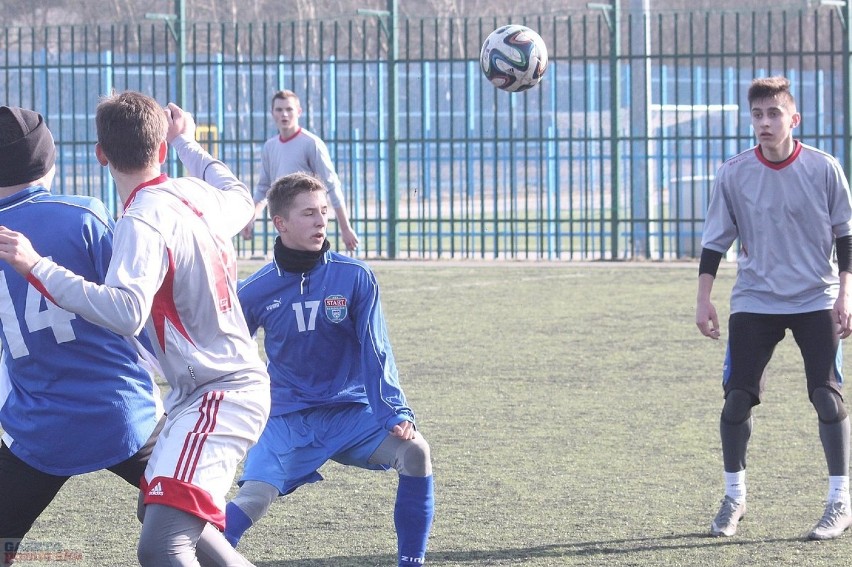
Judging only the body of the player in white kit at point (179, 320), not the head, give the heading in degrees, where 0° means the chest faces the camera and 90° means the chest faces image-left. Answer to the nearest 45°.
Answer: approximately 135°

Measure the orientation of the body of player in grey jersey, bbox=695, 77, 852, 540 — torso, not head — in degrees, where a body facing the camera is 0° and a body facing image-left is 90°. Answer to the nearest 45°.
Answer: approximately 0°

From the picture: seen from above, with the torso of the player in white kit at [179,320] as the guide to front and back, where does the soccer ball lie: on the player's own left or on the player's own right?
on the player's own right

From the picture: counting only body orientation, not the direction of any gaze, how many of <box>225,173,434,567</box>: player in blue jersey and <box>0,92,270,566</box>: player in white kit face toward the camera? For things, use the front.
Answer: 1

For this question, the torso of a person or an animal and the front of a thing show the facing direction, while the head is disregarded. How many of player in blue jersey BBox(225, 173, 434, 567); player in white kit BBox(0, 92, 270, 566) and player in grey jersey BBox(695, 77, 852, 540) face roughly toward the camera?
2

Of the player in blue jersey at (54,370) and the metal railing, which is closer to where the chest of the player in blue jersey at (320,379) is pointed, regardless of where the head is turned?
the player in blue jersey

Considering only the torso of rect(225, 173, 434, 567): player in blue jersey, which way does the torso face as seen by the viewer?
toward the camera

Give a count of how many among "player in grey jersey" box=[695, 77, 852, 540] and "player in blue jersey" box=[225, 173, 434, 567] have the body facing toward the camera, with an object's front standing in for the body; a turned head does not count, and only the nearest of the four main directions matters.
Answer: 2

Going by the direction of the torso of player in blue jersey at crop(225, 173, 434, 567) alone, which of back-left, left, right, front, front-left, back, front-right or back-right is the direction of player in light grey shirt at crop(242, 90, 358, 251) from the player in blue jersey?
back

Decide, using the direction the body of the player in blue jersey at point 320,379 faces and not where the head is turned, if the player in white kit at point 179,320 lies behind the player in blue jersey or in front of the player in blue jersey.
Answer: in front

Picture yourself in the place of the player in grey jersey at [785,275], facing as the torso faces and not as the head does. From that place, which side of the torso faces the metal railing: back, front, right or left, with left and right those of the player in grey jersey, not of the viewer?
back
